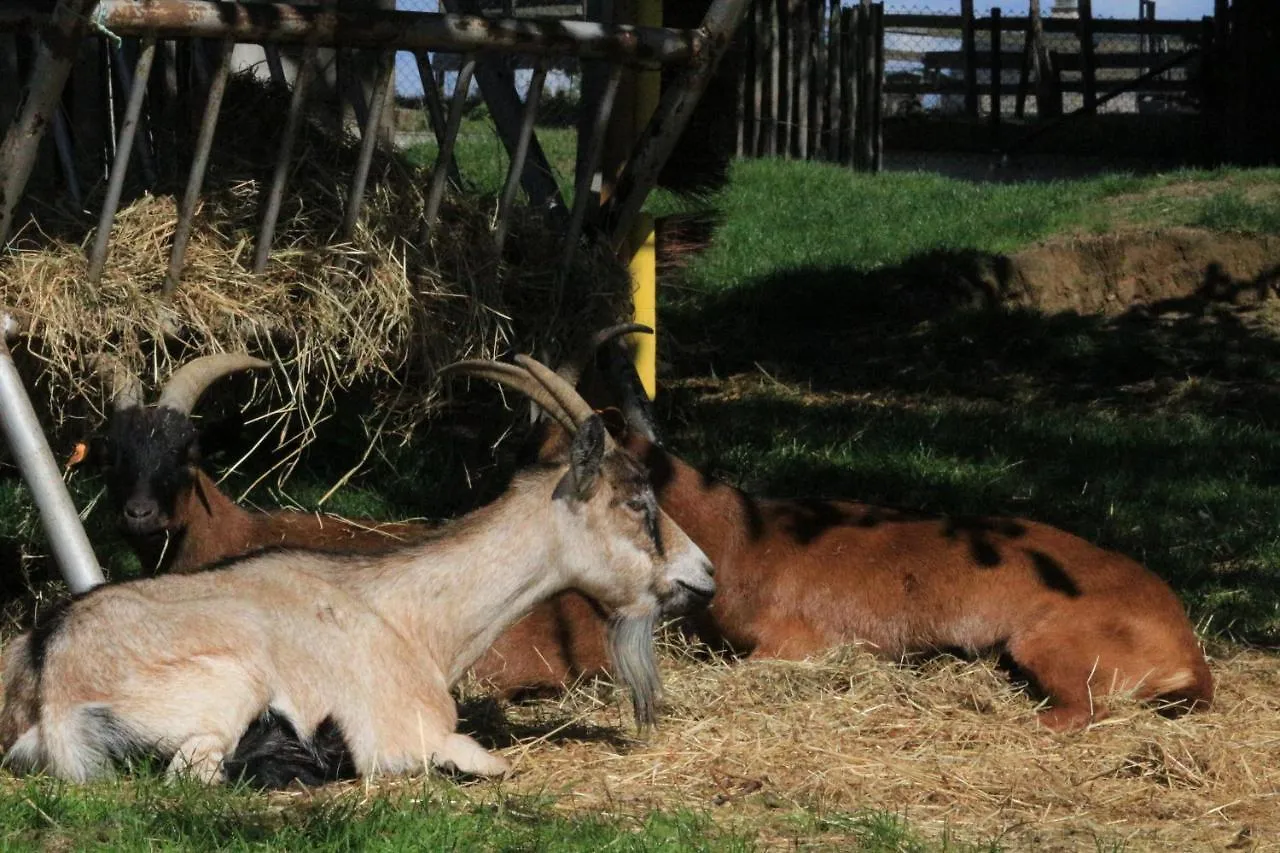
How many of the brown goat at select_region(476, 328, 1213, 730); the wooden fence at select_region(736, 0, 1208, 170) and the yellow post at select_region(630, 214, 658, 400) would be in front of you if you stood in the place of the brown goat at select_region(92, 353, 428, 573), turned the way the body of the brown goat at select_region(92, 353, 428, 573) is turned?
0

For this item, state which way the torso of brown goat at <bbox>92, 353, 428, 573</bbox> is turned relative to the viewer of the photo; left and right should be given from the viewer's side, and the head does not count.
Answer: facing the viewer and to the left of the viewer

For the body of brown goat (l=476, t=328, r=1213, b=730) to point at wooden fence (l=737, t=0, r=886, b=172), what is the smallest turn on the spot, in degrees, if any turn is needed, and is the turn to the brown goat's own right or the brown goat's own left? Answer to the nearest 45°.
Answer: approximately 90° to the brown goat's own right

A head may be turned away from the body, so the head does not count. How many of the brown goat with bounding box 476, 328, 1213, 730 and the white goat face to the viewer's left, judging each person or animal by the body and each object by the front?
1

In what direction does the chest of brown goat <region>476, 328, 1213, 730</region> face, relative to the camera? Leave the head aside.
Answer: to the viewer's left

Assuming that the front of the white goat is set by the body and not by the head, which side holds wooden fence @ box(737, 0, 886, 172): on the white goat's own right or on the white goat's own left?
on the white goat's own left

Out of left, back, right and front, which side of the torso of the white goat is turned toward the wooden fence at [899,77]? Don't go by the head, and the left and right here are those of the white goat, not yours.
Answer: left

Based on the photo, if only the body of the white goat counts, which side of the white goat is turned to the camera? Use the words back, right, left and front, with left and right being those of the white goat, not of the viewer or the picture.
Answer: right

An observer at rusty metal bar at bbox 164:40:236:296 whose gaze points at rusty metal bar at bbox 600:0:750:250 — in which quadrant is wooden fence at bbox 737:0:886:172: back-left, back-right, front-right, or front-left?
front-left

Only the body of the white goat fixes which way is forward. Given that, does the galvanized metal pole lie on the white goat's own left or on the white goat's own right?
on the white goat's own left

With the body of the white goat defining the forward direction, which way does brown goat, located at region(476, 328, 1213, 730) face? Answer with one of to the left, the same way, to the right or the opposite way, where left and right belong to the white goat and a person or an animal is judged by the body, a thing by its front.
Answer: the opposite way

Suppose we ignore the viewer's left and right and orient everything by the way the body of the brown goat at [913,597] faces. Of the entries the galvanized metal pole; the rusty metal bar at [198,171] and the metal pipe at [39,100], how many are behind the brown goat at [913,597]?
0

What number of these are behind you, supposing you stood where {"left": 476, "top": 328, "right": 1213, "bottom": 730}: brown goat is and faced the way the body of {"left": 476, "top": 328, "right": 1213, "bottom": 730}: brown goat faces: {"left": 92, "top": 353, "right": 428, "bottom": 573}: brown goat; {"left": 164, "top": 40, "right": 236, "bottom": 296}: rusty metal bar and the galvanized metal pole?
0

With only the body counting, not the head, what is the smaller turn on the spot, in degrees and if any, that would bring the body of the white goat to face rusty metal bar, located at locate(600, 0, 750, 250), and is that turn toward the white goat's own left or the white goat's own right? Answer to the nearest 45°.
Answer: approximately 45° to the white goat's own left

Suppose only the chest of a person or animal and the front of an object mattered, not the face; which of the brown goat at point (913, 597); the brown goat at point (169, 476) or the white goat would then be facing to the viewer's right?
the white goat

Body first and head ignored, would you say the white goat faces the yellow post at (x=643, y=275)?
no
